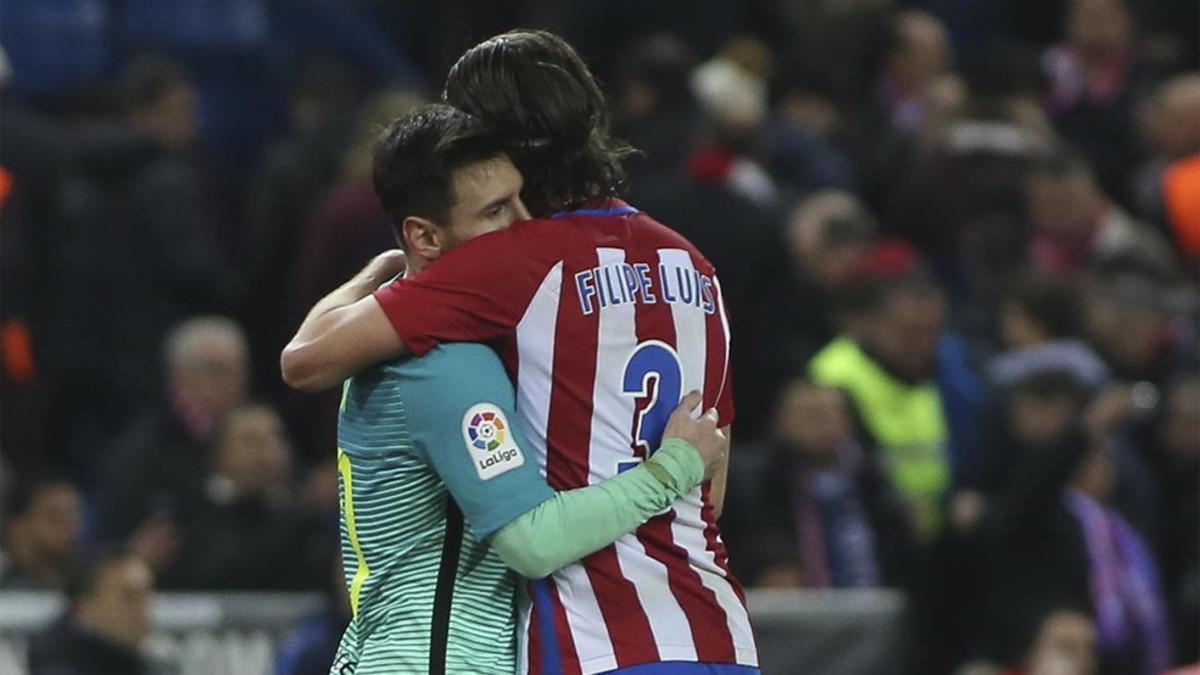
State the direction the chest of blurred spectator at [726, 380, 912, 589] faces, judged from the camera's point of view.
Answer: toward the camera

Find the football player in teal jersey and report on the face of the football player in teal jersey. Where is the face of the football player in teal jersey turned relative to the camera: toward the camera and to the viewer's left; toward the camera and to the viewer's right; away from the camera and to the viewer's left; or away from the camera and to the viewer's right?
toward the camera and to the viewer's right

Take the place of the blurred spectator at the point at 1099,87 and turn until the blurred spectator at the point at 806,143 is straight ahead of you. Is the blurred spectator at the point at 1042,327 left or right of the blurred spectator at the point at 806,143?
left

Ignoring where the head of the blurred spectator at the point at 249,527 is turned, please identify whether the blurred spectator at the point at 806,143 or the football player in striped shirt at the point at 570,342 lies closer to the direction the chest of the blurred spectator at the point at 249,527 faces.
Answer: the football player in striped shirt

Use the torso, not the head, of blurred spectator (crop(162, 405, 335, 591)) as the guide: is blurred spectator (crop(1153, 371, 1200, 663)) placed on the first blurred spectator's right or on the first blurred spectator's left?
on the first blurred spectator's left

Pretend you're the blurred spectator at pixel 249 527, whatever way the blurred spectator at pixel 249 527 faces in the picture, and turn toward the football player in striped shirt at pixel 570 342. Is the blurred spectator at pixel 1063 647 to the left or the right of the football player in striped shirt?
left

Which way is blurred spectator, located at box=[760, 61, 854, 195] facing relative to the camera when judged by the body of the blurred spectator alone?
toward the camera
